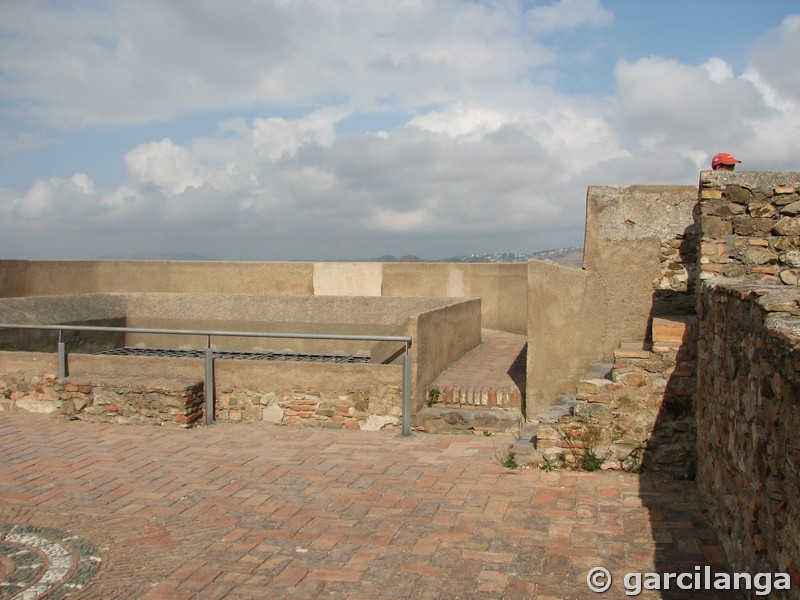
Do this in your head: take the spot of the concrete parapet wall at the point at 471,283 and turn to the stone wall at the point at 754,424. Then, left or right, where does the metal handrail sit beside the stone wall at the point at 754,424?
right

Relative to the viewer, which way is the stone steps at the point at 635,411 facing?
to the viewer's left

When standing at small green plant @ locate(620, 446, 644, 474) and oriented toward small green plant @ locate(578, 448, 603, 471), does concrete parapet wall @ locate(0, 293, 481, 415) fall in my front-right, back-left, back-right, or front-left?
front-right

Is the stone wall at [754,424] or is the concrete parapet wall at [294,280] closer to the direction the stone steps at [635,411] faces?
the concrete parapet wall

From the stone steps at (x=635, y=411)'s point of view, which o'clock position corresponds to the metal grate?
The metal grate is roughly at 1 o'clock from the stone steps.

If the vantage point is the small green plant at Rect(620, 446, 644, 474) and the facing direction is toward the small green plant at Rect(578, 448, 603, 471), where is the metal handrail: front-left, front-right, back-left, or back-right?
front-right

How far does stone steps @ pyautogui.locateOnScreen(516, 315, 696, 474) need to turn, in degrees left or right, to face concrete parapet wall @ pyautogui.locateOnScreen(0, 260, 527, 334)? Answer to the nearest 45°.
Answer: approximately 45° to its right

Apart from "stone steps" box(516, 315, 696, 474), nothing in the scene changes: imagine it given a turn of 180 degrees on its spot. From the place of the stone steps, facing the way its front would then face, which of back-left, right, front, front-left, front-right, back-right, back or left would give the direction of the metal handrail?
back

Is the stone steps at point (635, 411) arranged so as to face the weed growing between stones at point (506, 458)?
yes

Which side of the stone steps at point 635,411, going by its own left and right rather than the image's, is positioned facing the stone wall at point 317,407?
front

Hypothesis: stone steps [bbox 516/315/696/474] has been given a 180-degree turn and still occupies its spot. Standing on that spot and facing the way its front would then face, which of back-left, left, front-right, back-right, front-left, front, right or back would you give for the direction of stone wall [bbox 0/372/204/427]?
back
